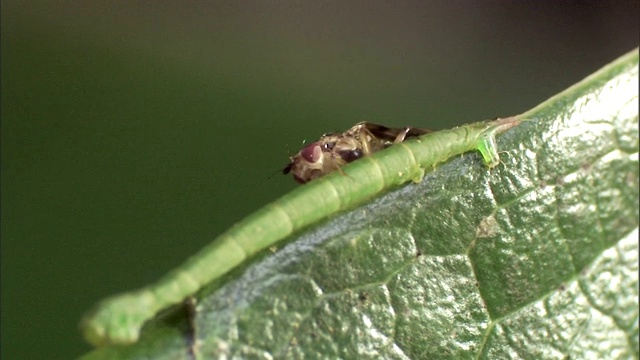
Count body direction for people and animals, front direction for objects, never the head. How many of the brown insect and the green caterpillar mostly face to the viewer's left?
2

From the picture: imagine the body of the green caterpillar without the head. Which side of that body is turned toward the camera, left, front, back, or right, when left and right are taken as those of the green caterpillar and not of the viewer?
left

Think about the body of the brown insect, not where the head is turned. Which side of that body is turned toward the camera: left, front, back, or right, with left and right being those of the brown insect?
left

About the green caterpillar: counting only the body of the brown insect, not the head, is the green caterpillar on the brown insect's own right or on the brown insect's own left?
on the brown insect's own left

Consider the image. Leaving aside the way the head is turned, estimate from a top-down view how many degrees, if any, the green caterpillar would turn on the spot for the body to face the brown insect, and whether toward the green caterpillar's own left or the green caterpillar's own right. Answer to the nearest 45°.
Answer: approximately 90° to the green caterpillar's own right
